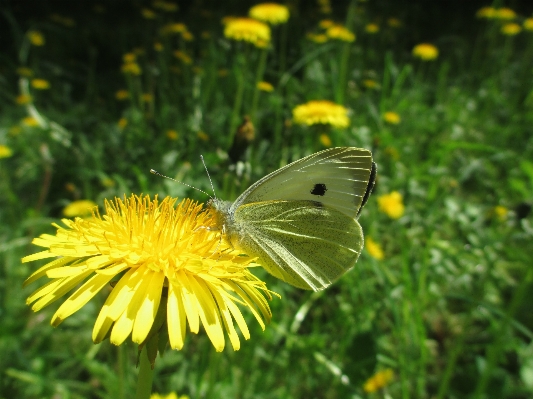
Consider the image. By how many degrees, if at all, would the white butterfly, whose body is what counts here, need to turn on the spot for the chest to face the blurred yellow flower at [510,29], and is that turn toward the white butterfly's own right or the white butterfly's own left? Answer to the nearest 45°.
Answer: approximately 135° to the white butterfly's own right

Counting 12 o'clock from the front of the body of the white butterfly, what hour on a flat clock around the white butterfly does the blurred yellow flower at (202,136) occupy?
The blurred yellow flower is roughly at 2 o'clock from the white butterfly.

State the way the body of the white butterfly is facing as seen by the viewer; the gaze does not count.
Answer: to the viewer's left

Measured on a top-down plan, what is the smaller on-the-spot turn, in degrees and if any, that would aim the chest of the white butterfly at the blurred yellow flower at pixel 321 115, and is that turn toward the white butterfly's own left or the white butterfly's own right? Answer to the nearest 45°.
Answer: approximately 90° to the white butterfly's own right

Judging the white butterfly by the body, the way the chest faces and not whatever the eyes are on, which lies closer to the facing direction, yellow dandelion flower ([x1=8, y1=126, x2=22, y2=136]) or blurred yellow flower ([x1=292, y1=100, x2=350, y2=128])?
the yellow dandelion flower

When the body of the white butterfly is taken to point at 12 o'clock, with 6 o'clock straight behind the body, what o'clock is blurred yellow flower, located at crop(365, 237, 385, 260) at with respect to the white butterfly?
The blurred yellow flower is roughly at 4 o'clock from the white butterfly.

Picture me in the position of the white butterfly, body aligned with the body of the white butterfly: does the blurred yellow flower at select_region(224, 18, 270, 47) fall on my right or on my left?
on my right

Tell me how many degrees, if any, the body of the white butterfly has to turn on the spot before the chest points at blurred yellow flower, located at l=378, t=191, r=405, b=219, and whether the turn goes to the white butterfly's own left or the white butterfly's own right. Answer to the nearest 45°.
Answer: approximately 135° to the white butterfly's own right
